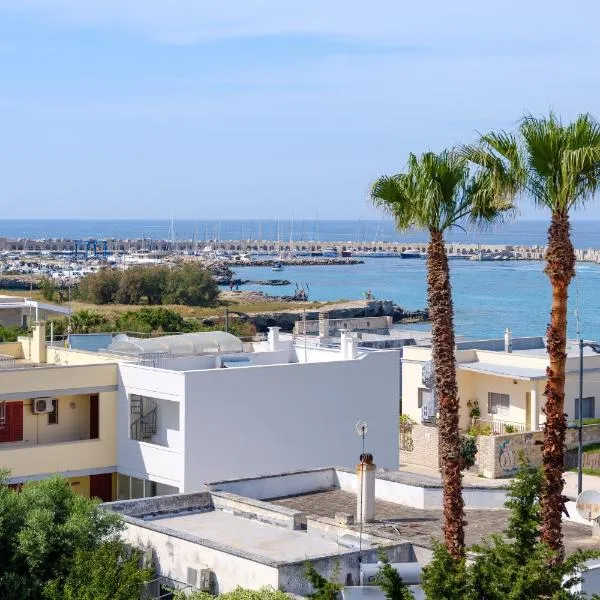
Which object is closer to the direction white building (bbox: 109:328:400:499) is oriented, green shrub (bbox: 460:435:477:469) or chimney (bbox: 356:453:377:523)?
the chimney

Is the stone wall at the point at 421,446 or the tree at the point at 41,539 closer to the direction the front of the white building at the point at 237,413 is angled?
the tree

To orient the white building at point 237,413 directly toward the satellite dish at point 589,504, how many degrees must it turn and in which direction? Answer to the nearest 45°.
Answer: approximately 90° to its left

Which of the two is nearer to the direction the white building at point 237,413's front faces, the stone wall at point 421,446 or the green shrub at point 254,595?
the green shrub

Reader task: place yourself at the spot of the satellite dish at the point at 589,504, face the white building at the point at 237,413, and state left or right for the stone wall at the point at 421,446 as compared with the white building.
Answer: right

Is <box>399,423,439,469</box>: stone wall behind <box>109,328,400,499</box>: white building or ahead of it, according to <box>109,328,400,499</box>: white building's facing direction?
behind

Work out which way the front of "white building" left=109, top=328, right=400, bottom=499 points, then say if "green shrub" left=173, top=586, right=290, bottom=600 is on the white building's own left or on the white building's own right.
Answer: on the white building's own left

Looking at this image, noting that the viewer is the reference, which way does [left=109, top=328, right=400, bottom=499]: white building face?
facing the viewer and to the left of the viewer

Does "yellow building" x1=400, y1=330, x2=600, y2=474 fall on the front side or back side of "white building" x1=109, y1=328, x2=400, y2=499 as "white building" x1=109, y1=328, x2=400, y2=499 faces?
on the back side

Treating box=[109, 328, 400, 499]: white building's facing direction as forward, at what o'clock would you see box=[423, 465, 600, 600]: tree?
The tree is roughly at 10 o'clock from the white building.

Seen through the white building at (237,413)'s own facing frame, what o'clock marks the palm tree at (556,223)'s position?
The palm tree is roughly at 10 o'clock from the white building.
